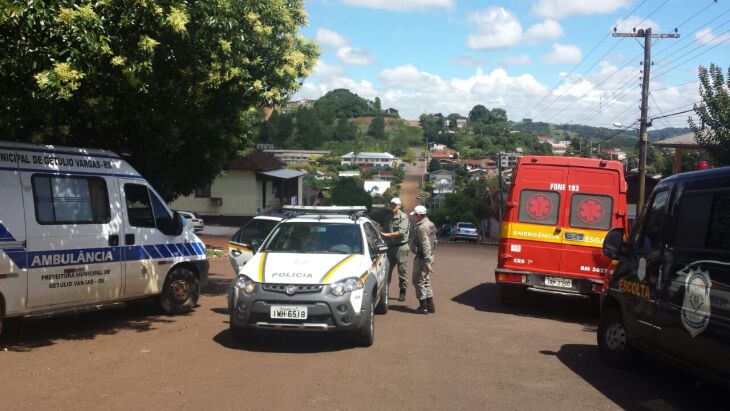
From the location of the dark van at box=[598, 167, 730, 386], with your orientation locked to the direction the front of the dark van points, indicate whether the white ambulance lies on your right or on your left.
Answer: on your left

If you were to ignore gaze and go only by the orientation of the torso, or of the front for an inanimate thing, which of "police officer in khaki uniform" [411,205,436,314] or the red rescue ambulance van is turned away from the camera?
the red rescue ambulance van

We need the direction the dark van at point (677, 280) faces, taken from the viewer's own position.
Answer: facing away from the viewer and to the left of the viewer

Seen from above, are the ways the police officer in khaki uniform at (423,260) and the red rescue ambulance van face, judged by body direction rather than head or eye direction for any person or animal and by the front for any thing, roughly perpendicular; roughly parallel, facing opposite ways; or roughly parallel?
roughly perpendicular

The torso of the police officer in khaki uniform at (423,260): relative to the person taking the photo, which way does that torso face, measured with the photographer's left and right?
facing to the left of the viewer

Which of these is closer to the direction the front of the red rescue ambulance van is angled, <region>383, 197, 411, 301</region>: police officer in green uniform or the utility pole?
the utility pole

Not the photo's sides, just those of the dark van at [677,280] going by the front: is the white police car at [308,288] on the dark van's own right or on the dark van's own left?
on the dark van's own left

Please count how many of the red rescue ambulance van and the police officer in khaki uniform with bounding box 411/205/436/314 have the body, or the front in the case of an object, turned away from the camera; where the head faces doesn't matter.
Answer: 1

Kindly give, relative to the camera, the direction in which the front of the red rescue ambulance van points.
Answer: facing away from the viewer
